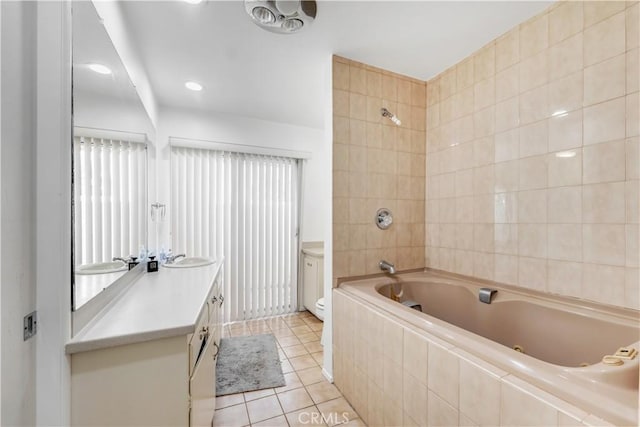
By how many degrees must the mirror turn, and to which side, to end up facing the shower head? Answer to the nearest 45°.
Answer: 0° — it already faces it

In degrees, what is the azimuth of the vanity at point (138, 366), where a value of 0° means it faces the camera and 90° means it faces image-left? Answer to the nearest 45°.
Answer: approximately 270°

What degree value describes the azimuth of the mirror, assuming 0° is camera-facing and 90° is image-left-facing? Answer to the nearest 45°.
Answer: approximately 270°

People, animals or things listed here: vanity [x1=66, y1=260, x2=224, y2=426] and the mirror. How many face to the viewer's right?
2

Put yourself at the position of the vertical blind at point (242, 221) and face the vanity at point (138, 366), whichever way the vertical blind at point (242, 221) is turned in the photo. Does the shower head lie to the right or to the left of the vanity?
left
